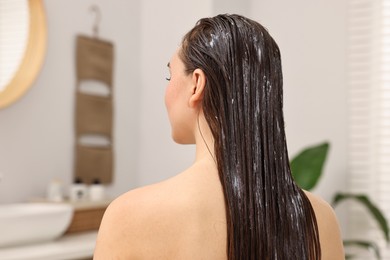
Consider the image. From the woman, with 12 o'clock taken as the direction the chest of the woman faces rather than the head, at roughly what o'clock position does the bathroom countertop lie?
The bathroom countertop is roughly at 11 o'clock from the woman.

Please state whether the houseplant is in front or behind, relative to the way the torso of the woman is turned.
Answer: in front

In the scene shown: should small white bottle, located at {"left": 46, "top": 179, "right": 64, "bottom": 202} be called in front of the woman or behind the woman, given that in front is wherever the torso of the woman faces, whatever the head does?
in front

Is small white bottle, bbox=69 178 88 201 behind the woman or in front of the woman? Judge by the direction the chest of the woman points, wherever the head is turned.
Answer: in front

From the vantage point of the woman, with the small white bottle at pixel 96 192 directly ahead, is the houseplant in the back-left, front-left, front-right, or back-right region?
front-right

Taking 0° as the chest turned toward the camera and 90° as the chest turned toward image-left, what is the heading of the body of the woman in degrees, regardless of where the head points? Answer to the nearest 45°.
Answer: approximately 180°

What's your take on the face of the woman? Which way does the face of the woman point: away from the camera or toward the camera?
away from the camera
